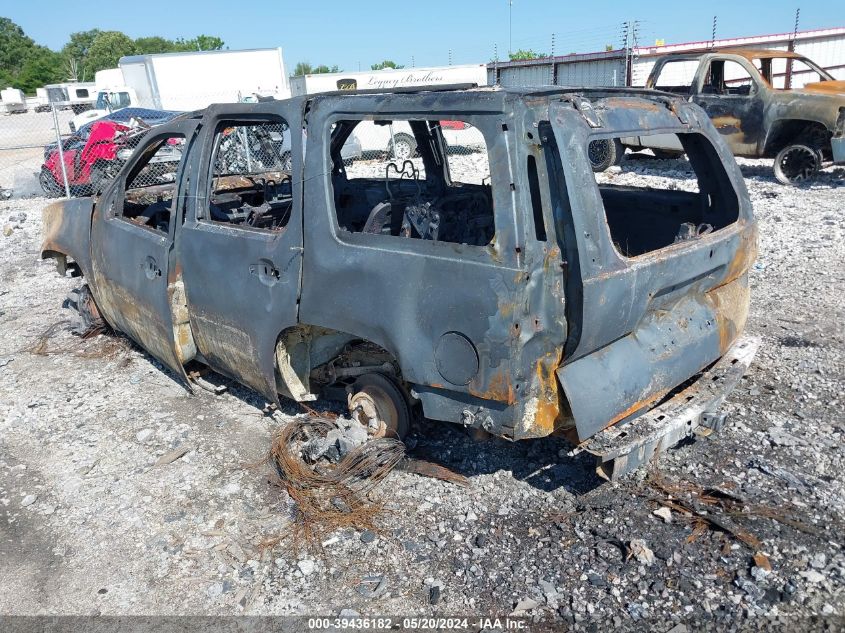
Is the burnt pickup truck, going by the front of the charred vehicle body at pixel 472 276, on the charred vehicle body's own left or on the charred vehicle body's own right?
on the charred vehicle body's own right

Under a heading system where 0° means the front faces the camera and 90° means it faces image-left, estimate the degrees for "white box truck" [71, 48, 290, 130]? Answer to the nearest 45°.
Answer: approximately 45°

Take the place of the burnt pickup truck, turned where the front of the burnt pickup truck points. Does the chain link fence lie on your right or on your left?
on your right

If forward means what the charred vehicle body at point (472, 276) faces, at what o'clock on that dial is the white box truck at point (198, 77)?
The white box truck is roughly at 1 o'clock from the charred vehicle body.

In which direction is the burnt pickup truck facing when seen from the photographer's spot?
facing the viewer and to the right of the viewer

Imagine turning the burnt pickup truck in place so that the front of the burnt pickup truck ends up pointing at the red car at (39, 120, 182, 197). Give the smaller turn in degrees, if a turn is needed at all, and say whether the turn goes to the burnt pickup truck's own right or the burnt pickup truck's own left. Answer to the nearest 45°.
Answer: approximately 135° to the burnt pickup truck's own right

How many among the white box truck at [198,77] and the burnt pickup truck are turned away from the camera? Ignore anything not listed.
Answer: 0

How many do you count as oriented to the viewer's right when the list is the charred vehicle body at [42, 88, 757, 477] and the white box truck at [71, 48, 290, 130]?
0

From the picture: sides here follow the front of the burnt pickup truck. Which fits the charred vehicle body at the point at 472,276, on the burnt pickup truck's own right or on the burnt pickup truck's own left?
on the burnt pickup truck's own right

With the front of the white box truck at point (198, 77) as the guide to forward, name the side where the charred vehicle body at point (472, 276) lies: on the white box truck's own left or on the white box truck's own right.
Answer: on the white box truck's own left

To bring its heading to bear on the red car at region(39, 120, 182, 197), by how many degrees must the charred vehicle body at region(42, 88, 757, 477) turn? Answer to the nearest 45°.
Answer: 0° — it already faces it

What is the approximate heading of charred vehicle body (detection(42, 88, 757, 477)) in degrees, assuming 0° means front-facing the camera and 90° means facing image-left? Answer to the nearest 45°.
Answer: approximately 135°
